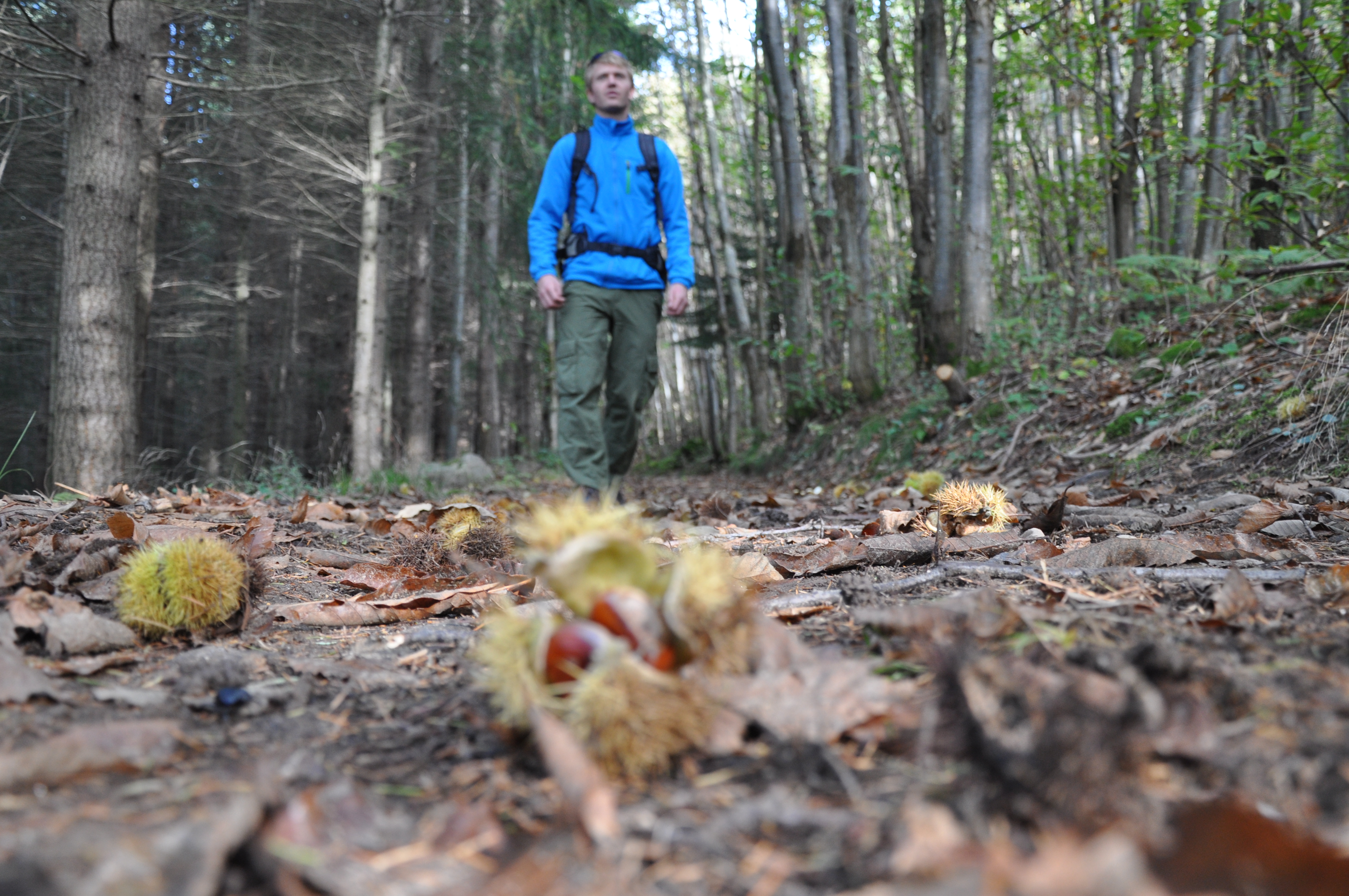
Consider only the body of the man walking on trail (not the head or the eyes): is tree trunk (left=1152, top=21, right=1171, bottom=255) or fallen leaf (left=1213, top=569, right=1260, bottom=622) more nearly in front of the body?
the fallen leaf

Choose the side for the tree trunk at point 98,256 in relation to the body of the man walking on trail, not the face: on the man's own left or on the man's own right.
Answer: on the man's own right

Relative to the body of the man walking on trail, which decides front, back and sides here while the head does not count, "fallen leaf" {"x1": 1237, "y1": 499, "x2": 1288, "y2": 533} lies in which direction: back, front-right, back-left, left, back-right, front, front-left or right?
front-left

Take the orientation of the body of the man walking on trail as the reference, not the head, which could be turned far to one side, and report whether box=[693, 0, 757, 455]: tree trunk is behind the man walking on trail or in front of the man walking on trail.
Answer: behind

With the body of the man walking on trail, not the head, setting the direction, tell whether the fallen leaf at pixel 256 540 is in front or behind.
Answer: in front

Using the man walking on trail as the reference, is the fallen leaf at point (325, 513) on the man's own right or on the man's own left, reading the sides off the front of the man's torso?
on the man's own right

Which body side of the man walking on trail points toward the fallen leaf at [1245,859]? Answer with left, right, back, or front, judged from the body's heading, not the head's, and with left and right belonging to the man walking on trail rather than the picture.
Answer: front

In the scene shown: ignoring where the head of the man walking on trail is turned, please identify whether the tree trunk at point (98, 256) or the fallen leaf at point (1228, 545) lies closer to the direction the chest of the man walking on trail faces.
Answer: the fallen leaf

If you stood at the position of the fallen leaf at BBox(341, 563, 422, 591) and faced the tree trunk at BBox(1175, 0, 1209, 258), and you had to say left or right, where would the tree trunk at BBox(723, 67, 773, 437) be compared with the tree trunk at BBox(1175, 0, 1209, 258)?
left

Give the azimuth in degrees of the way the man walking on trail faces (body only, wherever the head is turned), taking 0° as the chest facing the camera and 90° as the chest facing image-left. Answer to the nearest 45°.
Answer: approximately 0°

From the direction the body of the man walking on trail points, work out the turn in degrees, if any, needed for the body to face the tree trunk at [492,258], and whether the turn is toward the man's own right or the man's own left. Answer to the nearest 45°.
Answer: approximately 180°

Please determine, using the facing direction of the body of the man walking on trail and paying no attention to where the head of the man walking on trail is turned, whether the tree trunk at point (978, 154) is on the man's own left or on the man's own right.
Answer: on the man's own left

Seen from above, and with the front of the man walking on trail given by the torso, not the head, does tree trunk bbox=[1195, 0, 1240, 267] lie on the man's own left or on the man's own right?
on the man's own left
